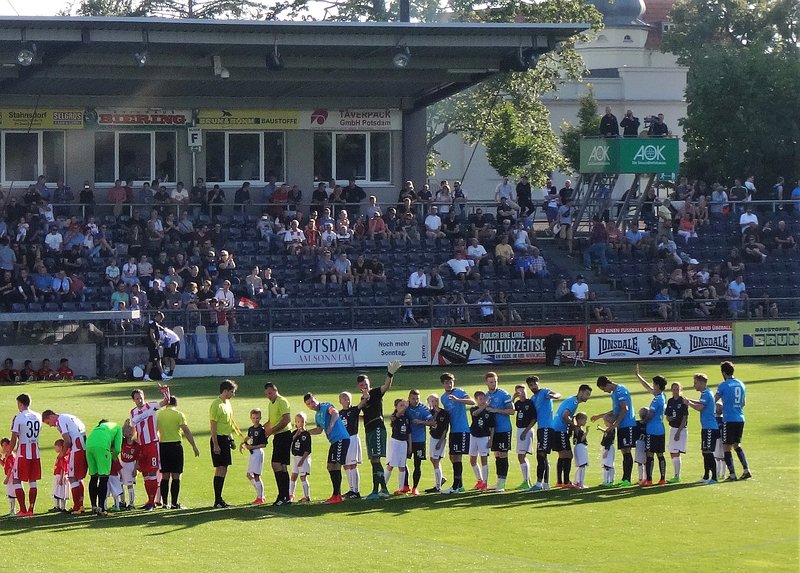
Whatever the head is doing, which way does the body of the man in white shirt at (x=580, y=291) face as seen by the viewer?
toward the camera

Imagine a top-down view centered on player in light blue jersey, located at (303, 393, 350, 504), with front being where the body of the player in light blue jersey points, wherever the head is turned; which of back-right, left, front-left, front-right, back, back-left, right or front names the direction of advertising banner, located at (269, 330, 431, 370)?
back-right

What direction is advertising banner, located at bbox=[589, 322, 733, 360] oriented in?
toward the camera

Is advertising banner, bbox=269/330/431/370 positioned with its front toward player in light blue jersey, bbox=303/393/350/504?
yes

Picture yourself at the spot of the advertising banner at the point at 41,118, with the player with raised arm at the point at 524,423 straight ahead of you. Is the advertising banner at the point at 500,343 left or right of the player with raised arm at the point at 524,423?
left

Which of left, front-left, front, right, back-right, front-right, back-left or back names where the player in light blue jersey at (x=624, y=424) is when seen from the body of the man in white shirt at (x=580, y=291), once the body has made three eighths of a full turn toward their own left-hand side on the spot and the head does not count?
back-right

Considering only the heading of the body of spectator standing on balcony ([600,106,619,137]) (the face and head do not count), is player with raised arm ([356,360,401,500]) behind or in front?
in front

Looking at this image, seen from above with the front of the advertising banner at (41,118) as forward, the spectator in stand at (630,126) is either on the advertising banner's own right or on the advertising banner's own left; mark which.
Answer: on the advertising banner's own left

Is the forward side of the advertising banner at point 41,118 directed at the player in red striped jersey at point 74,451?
yes

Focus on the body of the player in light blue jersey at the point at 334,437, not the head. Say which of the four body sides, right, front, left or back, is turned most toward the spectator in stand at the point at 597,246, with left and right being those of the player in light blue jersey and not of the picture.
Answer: right

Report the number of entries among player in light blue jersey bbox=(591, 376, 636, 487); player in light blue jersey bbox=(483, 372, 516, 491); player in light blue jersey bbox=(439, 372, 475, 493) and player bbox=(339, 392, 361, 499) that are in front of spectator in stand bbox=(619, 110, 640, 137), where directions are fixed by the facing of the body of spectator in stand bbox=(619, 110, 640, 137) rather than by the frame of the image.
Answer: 4

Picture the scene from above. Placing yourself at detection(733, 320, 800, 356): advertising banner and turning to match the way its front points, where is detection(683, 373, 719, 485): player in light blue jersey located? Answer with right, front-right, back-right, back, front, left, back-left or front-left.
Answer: front
